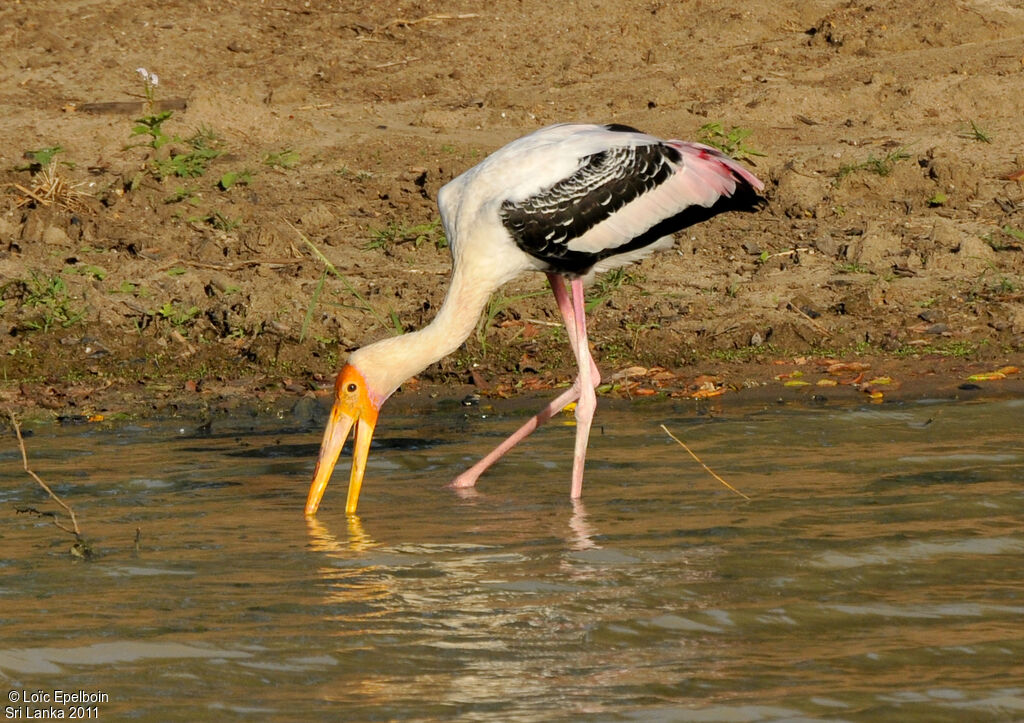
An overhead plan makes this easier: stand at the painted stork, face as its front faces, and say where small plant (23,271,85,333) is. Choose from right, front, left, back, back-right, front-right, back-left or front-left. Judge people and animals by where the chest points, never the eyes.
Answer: front-right

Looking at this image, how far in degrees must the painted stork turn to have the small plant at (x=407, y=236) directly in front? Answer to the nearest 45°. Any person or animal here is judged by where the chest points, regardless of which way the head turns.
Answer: approximately 90° to its right

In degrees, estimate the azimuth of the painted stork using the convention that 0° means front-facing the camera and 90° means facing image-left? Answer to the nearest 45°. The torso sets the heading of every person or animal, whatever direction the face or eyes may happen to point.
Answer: approximately 90°

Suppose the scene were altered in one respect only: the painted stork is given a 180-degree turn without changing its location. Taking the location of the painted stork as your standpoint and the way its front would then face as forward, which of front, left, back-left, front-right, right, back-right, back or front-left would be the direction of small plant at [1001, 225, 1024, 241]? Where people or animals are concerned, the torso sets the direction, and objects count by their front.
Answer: front-left

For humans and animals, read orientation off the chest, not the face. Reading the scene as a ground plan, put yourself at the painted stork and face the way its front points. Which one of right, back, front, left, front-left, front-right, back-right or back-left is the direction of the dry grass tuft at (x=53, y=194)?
front-right

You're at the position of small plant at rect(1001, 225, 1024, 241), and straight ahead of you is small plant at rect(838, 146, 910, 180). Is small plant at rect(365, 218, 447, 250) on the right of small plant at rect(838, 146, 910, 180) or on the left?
left

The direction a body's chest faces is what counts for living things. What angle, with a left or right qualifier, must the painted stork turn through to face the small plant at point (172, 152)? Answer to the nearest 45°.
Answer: approximately 45° to its right

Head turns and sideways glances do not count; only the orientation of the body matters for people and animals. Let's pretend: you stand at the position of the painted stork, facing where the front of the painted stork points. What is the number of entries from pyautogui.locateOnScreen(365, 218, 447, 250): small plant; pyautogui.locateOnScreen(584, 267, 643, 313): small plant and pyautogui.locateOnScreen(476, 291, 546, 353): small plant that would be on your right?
3

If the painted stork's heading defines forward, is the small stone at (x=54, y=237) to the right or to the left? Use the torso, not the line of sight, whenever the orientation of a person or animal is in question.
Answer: on its right

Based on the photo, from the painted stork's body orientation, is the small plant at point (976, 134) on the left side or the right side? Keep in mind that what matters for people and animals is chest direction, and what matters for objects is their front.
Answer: on its right

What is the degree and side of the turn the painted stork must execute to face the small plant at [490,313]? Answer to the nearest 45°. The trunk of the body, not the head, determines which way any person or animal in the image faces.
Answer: approximately 90° to its right
